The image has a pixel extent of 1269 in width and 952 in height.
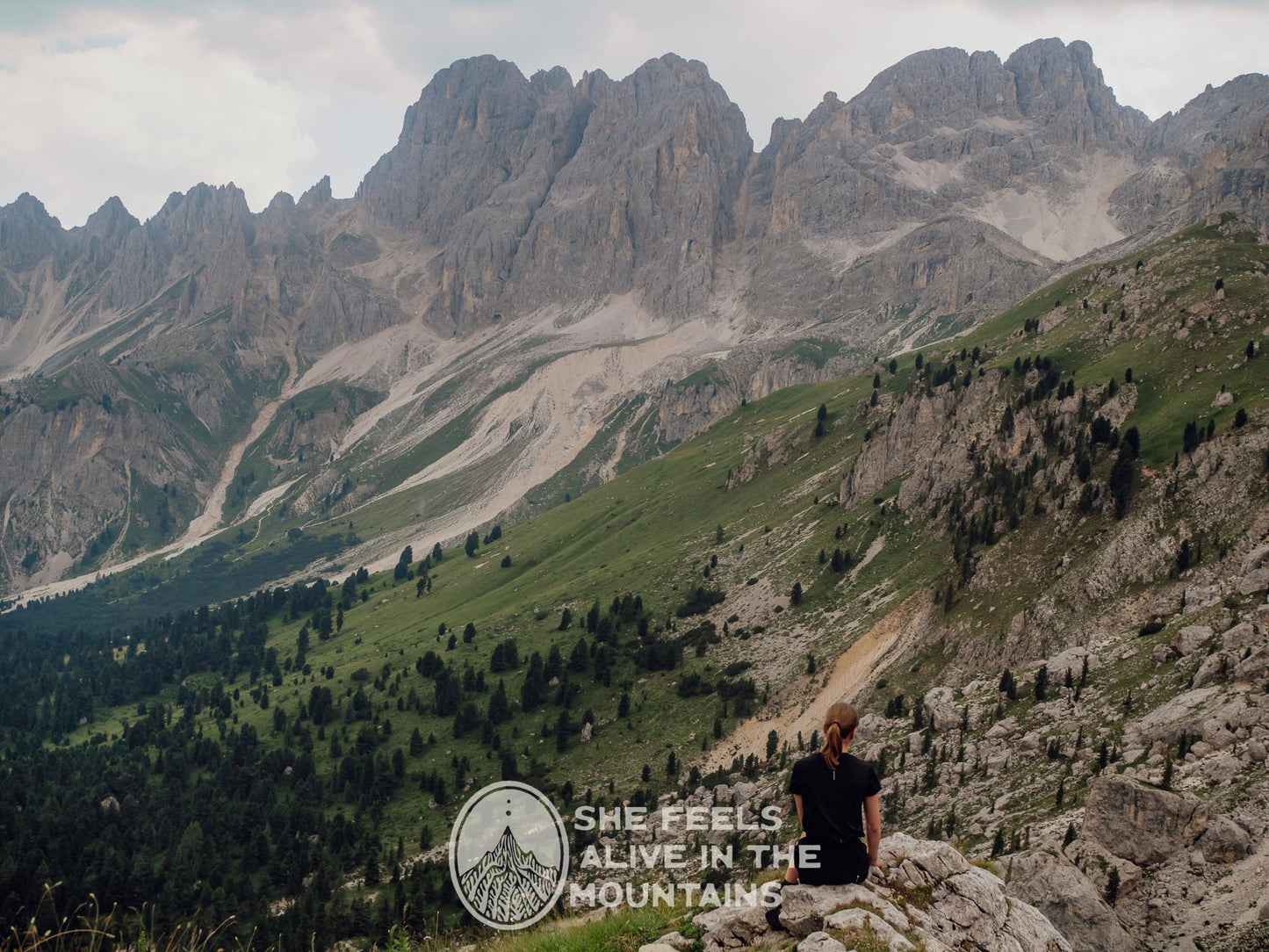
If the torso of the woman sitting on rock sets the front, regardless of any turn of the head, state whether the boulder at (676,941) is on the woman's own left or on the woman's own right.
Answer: on the woman's own left

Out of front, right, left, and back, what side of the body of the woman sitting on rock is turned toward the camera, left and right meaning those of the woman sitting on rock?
back

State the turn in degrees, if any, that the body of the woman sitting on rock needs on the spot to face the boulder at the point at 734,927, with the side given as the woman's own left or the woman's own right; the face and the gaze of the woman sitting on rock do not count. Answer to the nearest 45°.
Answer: approximately 90° to the woman's own left
